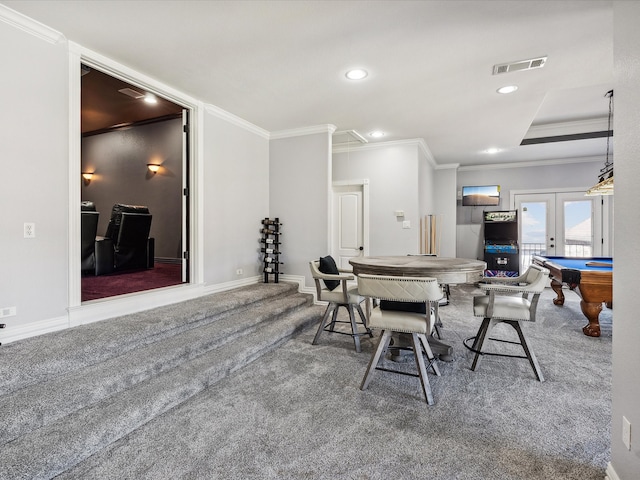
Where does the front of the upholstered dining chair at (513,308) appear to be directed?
to the viewer's left

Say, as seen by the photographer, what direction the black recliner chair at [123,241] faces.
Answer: facing away from the viewer and to the left of the viewer

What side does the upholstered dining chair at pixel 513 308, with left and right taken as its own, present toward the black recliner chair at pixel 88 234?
front

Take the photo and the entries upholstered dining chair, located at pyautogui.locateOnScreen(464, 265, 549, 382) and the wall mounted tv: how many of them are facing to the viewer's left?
1

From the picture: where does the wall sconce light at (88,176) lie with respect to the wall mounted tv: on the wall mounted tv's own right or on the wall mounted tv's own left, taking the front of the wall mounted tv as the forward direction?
on the wall mounted tv's own right

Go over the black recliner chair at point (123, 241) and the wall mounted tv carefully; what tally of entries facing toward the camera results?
1

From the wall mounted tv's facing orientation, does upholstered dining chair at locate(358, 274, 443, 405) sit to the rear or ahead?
ahead

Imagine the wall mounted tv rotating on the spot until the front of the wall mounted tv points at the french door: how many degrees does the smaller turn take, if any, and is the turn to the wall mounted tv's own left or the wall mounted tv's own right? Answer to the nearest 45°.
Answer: approximately 90° to the wall mounted tv's own left

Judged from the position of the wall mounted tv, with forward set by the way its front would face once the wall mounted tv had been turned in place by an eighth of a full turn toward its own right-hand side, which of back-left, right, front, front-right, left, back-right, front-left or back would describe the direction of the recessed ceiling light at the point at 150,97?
front

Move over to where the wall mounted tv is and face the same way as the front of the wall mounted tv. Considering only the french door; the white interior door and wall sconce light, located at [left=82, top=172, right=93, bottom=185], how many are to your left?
1

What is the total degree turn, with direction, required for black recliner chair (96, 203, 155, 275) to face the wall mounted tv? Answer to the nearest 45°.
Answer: approximately 135° to its right

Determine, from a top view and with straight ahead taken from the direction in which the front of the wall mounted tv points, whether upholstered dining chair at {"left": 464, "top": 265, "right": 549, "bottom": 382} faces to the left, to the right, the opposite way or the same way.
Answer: to the right

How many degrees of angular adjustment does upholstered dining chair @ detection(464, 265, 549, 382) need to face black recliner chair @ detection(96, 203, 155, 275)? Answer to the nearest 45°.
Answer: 0° — it already faces it

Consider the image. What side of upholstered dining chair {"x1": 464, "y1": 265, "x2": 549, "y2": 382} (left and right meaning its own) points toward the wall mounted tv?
right

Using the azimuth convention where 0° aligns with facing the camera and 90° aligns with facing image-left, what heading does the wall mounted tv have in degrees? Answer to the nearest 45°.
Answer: approximately 0°
